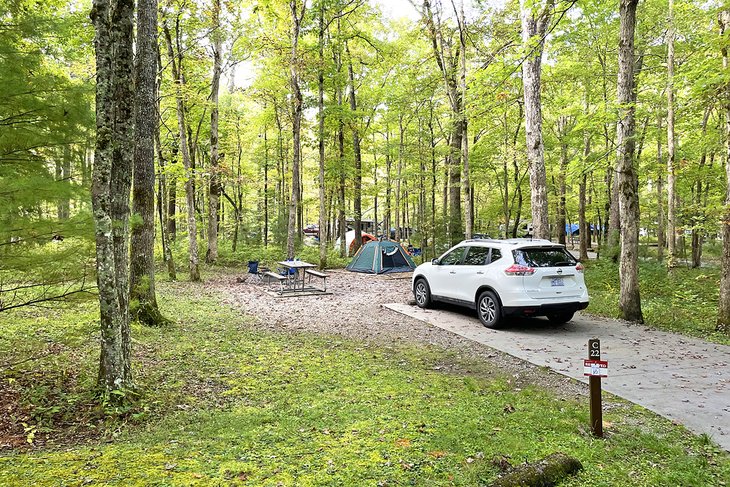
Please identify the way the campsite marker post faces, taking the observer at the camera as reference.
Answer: facing the viewer

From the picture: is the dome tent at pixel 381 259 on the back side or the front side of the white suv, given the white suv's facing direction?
on the front side

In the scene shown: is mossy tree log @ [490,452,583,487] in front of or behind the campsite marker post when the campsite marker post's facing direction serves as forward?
in front

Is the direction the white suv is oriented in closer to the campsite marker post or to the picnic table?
the picnic table

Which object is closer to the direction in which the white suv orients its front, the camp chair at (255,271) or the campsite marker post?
the camp chair

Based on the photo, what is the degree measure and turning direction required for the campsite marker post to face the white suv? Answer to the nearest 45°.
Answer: approximately 180°

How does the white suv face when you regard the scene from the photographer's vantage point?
facing away from the viewer and to the left of the viewer

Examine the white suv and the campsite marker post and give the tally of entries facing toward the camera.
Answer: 1

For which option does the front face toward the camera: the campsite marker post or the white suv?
the campsite marker post

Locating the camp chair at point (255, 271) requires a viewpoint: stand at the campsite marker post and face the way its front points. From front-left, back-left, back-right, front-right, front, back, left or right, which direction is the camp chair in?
back-right

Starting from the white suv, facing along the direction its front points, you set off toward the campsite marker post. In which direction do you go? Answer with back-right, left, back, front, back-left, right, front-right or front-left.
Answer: back-left

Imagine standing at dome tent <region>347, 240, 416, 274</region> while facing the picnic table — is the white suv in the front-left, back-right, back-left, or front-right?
front-left

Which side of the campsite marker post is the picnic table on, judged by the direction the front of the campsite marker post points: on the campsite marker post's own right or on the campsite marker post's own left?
on the campsite marker post's own right
